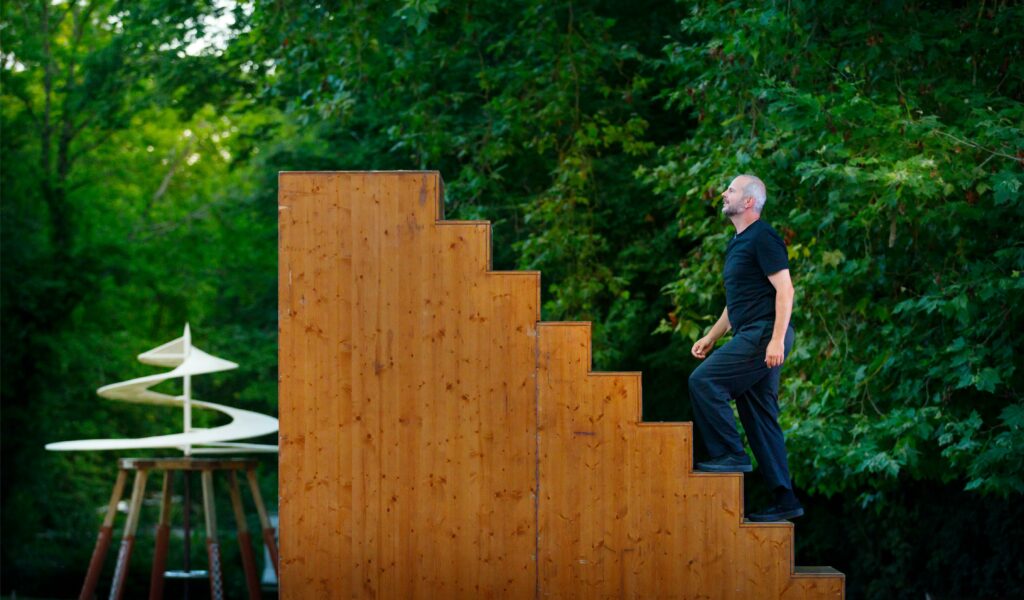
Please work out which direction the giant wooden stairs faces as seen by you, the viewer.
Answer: facing to the right of the viewer

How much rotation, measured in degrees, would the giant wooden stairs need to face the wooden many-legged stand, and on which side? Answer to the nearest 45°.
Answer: approximately 135° to its left

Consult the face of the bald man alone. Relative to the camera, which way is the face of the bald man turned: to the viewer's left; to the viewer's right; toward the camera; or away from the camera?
to the viewer's left

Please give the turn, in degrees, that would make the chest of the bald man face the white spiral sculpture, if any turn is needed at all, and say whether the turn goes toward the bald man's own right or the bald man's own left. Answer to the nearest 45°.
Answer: approximately 45° to the bald man's own right

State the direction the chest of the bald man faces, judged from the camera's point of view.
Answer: to the viewer's left
